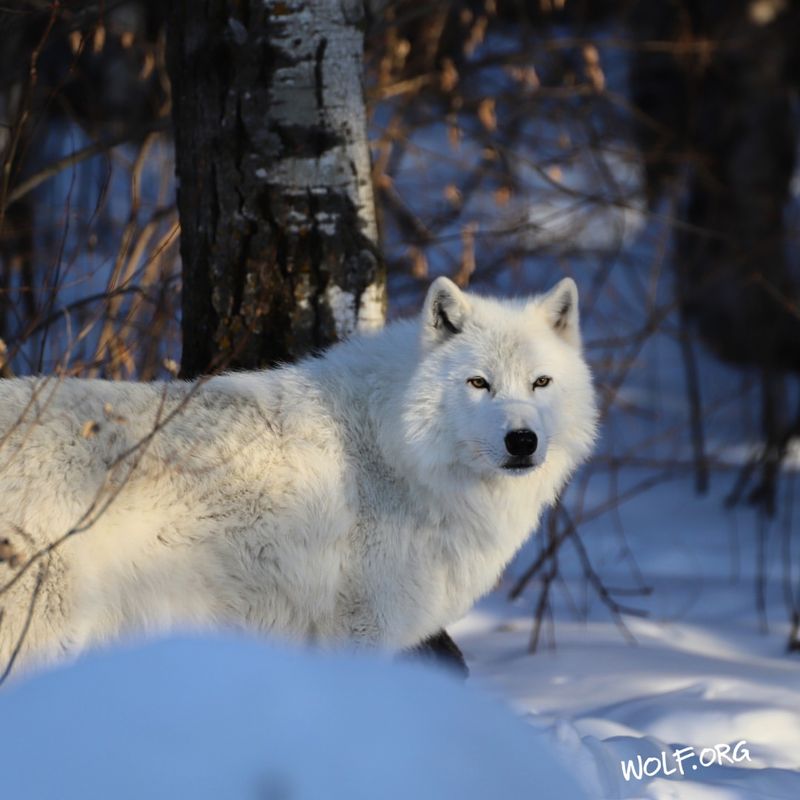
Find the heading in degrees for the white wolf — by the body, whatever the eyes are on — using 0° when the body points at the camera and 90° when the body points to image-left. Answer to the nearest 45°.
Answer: approximately 270°
